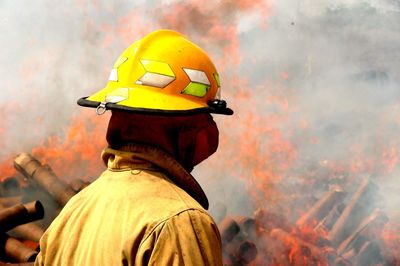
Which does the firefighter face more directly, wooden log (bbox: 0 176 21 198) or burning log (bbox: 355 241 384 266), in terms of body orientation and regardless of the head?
the burning log

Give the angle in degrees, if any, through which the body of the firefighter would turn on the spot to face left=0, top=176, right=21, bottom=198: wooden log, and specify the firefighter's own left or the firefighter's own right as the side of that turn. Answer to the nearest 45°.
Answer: approximately 45° to the firefighter's own left

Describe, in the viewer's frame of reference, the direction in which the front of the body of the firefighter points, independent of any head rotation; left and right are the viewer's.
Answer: facing away from the viewer and to the right of the viewer

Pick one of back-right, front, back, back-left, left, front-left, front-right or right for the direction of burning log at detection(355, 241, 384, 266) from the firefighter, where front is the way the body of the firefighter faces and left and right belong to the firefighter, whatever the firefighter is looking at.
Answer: front

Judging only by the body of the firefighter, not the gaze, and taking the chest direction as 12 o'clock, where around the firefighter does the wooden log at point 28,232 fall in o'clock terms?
The wooden log is roughly at 10 o'clock from the firefighter.

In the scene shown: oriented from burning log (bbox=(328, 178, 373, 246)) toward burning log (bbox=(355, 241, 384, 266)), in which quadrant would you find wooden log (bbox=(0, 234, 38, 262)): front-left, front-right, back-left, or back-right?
front-right

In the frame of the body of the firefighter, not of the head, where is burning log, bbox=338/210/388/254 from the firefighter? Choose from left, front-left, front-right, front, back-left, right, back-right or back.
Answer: front

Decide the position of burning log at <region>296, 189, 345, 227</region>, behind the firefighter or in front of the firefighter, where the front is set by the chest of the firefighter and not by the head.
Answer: in front

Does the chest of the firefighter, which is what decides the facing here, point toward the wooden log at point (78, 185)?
no

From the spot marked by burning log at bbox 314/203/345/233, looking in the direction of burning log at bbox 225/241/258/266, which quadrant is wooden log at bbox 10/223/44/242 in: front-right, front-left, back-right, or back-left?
front-right

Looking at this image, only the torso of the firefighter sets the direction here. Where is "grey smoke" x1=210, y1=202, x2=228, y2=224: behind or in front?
in front

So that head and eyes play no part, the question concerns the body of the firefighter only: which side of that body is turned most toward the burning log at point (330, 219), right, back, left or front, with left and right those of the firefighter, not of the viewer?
front

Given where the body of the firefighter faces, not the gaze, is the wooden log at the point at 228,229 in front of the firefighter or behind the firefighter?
in front
